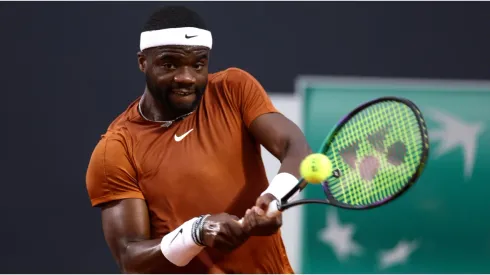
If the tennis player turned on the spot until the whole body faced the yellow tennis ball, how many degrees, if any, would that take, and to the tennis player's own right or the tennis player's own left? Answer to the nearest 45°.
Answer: approximately 45° to the tennis player's own left

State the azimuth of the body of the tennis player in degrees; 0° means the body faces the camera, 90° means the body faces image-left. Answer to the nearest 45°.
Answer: approximately 0°
